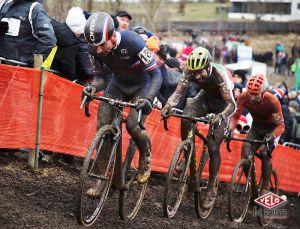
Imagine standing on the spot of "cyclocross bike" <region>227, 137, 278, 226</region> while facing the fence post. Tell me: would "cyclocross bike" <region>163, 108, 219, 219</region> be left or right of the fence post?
left

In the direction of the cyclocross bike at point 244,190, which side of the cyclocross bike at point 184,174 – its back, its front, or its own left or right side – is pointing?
back

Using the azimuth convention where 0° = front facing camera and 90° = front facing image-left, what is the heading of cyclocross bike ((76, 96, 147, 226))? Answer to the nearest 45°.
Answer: approximately 45°

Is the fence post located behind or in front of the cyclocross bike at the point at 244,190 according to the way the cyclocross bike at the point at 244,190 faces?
in front

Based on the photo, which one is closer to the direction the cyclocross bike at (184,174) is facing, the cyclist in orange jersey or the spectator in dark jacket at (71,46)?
the spectator in dark jacket

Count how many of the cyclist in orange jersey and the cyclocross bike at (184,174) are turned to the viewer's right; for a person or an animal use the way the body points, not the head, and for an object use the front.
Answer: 0

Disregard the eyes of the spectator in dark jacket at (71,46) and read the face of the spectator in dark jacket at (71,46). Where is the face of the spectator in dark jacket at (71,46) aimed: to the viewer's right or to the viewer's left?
to the viewer's right

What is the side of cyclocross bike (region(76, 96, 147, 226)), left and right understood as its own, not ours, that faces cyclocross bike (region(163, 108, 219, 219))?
back
